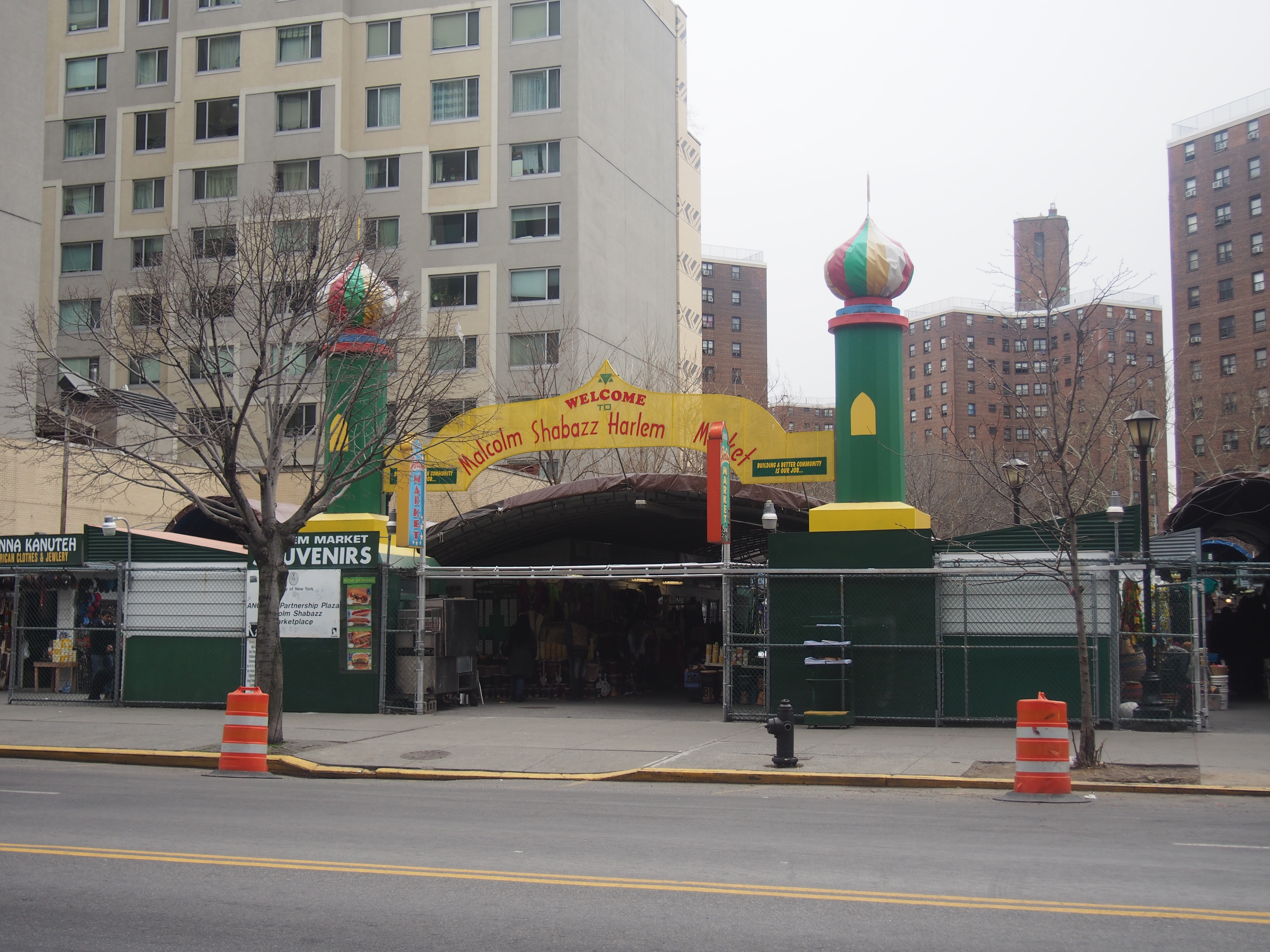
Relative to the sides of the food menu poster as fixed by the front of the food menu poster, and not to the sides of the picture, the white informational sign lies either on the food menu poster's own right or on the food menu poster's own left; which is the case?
on the food menu poster's own right

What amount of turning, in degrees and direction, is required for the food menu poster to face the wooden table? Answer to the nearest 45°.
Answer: approximately 135° to its right

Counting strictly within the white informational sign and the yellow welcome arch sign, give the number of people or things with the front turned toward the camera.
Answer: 2

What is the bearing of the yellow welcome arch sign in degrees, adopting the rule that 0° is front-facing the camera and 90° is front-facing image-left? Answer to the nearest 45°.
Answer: approximately 0°

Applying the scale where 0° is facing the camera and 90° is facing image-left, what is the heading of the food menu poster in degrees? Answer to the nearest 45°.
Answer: approximately 0°
